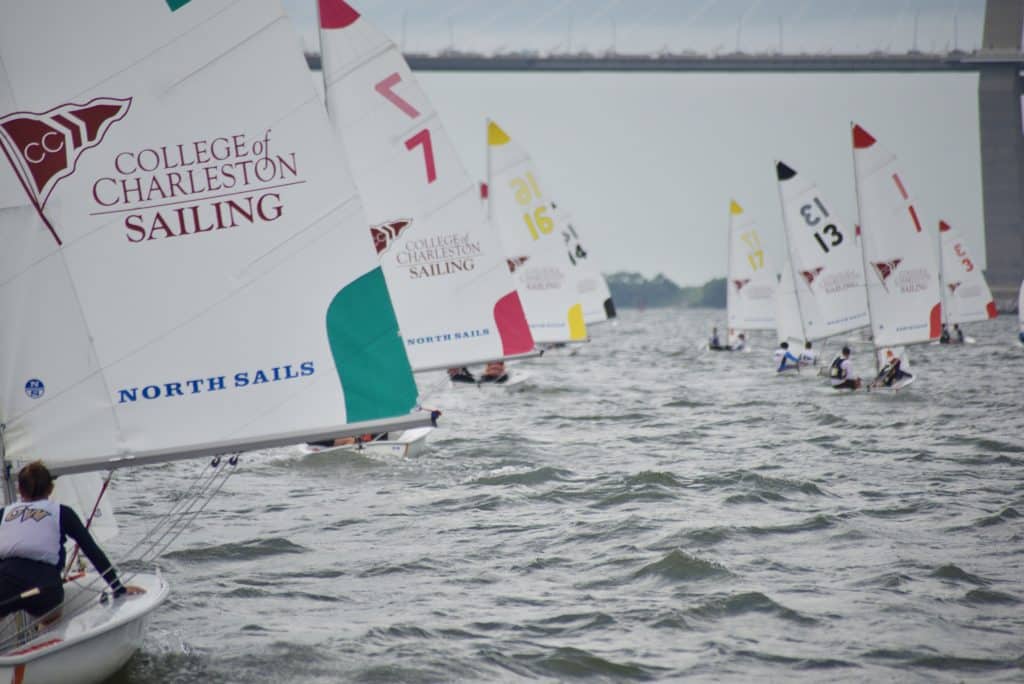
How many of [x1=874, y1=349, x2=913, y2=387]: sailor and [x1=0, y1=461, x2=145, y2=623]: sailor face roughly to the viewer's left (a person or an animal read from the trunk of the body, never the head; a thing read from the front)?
1

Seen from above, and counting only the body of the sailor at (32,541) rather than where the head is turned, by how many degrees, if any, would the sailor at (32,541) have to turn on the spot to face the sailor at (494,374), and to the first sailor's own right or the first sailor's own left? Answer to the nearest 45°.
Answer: approximately 45° to the first sailor's own right

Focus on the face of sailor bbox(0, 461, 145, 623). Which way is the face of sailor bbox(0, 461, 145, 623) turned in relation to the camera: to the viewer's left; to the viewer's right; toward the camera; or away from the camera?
away from the camera

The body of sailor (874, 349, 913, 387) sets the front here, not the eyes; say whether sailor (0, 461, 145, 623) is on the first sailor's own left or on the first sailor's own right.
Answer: on the first sailor's own left

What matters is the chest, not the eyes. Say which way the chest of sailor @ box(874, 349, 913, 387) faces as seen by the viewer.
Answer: to the viewer's left

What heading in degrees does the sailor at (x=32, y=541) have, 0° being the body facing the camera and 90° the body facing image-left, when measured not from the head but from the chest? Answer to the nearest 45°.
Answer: approximately 180°
